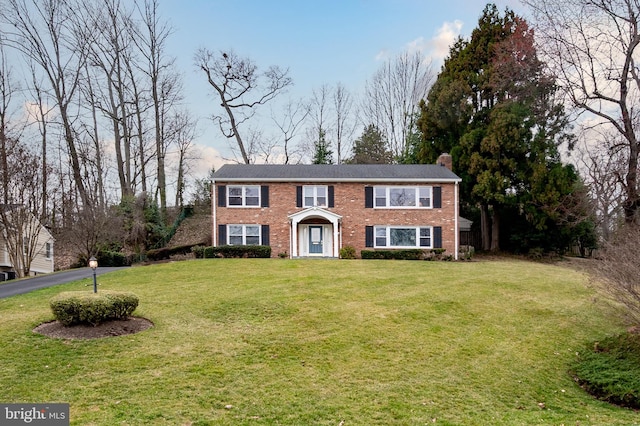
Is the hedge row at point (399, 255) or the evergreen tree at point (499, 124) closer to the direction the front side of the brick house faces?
the hedge row

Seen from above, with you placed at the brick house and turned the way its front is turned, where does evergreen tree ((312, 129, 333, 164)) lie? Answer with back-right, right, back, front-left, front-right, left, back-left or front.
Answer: back

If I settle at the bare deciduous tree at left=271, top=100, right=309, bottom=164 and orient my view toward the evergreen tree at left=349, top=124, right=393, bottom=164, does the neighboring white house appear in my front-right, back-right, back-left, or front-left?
back-right

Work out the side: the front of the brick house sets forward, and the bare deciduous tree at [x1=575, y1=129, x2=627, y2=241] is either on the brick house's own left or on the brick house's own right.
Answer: on the brick house's own left

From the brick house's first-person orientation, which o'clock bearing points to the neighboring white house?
The neighboring white house is roughly at 3 o'clock from the brick house.

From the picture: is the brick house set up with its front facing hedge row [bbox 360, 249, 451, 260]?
no

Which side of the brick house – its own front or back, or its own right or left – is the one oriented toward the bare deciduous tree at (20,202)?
right

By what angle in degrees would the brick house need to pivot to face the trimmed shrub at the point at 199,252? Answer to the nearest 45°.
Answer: approximately 90° to its right

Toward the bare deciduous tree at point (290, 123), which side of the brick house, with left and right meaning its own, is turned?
back

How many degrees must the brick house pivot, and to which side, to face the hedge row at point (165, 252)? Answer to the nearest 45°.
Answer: approximately 90° to its right

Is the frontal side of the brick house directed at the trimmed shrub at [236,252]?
no

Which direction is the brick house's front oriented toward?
toward the camera
